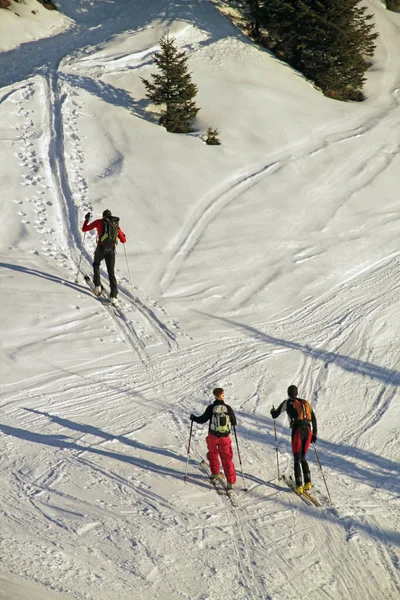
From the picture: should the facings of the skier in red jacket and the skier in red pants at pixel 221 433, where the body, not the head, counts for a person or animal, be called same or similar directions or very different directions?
same or similar directions

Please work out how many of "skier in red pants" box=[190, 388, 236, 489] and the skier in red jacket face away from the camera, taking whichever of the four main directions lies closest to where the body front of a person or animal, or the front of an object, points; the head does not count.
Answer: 2

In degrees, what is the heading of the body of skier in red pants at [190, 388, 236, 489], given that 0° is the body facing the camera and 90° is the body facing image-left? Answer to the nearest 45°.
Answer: approximately 180°

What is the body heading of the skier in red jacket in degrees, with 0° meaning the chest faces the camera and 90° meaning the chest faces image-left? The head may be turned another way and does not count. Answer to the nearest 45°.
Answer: approximately 180°
